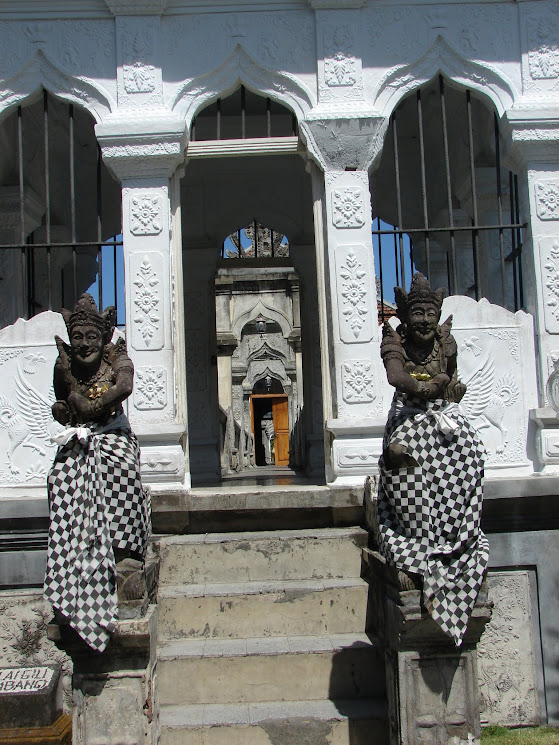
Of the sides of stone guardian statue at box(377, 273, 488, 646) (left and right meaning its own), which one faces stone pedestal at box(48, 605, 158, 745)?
right

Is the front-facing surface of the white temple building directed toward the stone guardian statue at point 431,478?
yes

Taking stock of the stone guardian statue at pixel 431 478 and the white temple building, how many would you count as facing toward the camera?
2

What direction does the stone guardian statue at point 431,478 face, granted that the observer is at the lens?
facing the viewer

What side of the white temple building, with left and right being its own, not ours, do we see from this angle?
front

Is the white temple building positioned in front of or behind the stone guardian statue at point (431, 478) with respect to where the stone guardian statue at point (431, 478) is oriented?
behind
